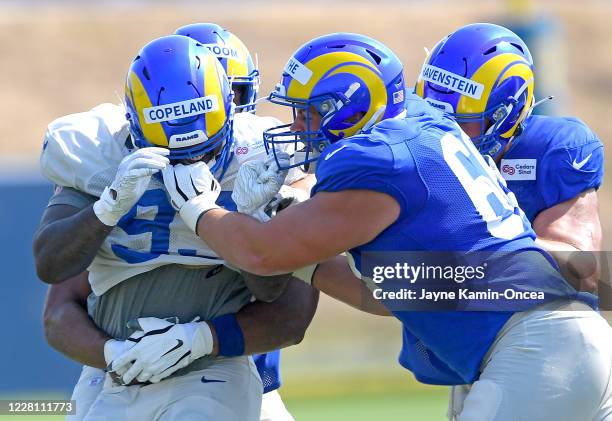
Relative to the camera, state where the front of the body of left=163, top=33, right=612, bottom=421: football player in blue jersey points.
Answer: to the viewer's left

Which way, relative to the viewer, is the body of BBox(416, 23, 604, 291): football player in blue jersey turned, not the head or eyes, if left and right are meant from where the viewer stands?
facing the viewer and to the left of the viewer

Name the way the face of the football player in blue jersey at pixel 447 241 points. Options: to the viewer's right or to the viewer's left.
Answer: to the viewer's left

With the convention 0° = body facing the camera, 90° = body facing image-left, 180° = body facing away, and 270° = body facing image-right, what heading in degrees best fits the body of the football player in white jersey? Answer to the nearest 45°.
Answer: approximately 0°

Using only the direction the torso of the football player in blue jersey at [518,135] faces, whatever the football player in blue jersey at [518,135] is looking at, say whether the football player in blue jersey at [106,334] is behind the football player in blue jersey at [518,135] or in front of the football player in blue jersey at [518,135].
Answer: in front

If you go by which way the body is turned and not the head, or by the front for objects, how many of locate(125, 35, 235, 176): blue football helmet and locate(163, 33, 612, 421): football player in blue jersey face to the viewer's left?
1

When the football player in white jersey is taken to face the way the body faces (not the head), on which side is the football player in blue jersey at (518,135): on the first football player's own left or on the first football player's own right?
on the first football player's own left

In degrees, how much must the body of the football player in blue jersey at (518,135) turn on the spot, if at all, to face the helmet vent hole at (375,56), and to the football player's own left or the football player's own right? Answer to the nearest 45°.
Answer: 0° — they already face it

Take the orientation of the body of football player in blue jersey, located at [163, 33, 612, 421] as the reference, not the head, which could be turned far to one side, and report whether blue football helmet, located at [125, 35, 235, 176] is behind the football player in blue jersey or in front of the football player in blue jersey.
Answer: in front

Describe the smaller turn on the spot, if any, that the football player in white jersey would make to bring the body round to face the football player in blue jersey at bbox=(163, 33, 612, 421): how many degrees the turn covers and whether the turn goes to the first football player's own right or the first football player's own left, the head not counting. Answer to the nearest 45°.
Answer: approximately 45° to the first football player's own left

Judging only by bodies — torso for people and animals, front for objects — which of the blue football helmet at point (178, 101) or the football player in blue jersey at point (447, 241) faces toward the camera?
the blue football helmet
